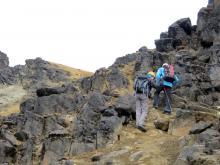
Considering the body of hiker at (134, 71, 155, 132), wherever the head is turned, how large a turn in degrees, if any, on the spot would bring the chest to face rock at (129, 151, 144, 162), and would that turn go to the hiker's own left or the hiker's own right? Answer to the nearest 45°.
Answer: approximately 135° to the hiker's own right

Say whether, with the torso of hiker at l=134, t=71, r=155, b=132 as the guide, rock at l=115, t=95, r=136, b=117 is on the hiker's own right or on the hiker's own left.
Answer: on the hiker's own left

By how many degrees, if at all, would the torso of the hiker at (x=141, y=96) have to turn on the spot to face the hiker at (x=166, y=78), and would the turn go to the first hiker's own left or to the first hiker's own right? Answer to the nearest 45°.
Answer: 0° — they already face them

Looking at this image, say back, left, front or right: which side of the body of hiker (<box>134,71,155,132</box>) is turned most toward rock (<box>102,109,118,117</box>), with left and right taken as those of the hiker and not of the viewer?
left

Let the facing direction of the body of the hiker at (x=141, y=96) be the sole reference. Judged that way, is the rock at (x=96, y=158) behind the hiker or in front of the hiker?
behind

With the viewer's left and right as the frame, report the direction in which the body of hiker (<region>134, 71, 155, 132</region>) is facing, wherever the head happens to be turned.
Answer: facing away from the viewer and to the right of the viewer

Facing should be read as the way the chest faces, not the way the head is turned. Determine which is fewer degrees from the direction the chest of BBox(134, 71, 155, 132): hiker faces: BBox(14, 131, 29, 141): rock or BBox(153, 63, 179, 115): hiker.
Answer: the hiker

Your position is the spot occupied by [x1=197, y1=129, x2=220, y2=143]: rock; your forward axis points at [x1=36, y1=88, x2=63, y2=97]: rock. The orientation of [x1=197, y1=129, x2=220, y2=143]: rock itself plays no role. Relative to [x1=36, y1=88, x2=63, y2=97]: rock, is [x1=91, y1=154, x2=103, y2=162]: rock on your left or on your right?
left

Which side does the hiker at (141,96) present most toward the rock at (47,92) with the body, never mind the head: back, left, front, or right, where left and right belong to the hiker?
left

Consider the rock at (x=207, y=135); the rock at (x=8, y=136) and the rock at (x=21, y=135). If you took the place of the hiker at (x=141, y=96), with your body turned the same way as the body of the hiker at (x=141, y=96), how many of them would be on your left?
2

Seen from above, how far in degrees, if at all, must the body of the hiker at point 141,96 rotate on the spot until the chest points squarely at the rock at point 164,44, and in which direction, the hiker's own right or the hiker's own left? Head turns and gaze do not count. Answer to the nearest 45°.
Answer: approximately 45° to the hiker's own left

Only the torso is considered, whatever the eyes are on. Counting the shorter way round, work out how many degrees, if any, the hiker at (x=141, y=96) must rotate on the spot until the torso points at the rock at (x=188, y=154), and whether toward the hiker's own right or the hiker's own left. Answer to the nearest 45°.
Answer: approximately 135° to the hiker's own right
